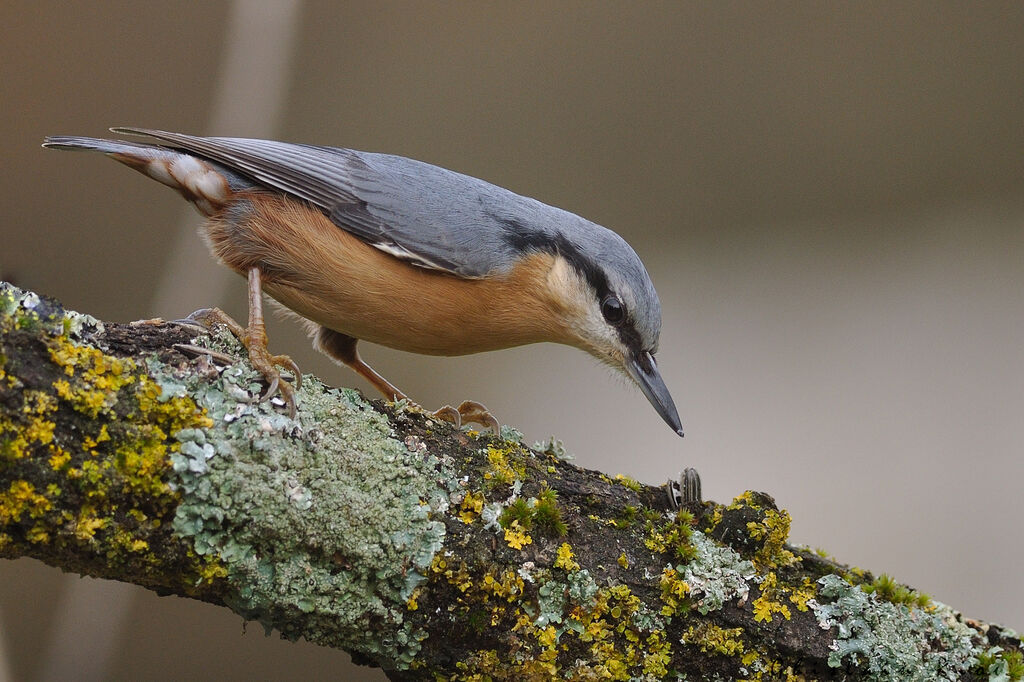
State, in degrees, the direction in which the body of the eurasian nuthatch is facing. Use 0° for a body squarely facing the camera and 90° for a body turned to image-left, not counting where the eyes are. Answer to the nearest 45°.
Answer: approximately 270°

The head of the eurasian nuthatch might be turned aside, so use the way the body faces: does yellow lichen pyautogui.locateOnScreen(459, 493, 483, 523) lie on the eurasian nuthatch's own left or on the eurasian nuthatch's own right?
on the eurasian nuthatch's own right

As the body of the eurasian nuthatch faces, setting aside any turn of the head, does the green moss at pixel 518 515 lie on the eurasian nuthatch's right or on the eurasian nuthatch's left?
on the eurasian nuthatch's right

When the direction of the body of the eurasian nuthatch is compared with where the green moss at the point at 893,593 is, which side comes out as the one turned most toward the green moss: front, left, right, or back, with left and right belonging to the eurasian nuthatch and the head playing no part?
front

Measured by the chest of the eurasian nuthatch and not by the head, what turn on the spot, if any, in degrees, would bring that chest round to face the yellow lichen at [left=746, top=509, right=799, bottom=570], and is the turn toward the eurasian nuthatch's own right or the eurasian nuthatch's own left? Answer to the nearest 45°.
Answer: approximately 45° to the eurasian nuthatch's own right
